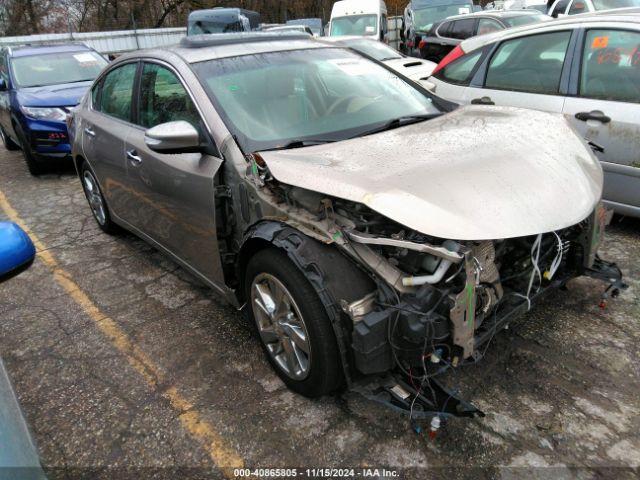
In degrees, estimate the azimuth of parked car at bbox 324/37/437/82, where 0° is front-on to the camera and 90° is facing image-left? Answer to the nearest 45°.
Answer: approximately 315°

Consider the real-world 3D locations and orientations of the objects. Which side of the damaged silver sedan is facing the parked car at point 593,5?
left

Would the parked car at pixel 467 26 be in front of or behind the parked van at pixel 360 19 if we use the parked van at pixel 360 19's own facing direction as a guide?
in front

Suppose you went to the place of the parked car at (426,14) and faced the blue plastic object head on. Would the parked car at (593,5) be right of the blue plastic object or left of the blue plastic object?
left

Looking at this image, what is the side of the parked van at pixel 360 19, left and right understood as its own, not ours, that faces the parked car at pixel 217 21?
right

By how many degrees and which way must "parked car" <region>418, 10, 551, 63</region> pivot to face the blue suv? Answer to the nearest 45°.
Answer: approximately 90° to its right

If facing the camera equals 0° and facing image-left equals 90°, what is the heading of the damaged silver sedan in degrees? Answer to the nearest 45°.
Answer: approximately 315°

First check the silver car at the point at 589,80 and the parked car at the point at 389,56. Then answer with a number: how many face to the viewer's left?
0

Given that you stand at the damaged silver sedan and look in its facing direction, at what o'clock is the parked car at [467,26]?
The parked car is roughly at 8 o'clock from the damaged silver sedan.
